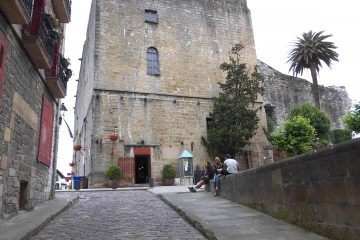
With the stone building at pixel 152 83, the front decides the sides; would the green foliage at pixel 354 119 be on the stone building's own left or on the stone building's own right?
on the stone building's own left

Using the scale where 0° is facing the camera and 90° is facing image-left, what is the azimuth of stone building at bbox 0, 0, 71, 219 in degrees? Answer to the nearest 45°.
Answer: approximately 270°

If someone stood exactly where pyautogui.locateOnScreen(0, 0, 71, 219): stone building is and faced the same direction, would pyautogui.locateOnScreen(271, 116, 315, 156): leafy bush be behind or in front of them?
in front

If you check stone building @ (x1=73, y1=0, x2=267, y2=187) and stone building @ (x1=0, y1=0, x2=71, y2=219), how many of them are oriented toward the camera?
1

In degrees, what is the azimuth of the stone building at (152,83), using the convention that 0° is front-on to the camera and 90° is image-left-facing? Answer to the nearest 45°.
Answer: approximately 0°

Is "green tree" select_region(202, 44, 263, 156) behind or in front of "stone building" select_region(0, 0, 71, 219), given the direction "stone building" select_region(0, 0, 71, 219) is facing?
in front

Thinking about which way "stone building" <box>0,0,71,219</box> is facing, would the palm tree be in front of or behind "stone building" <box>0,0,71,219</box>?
in front

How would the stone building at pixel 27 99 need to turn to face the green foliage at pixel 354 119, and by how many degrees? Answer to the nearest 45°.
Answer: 0° — it already faces it

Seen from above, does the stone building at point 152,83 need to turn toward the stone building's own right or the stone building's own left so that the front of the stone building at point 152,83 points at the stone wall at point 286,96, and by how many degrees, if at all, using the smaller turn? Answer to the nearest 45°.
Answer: approximately 135° to the stone building's own left
